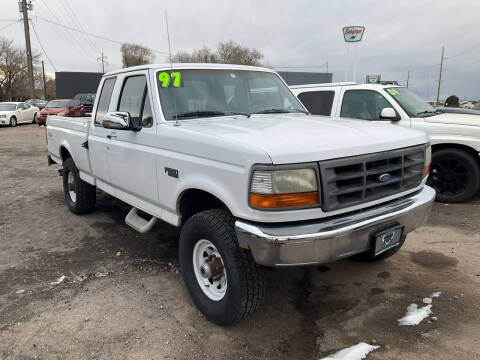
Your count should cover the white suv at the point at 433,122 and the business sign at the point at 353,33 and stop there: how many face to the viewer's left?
0

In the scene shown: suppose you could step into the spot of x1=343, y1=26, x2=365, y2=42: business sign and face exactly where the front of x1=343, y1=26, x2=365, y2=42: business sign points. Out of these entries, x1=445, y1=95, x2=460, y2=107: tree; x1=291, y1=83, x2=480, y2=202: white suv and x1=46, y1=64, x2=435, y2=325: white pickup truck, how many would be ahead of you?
2

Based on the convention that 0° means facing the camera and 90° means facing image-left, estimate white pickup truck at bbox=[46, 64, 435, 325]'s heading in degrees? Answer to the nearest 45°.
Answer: approximately 315°

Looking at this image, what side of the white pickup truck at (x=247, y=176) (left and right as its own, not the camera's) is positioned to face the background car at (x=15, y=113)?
back

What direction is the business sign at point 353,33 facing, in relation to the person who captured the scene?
facing the viewer

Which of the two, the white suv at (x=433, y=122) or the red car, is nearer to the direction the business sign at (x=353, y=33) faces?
the white suv

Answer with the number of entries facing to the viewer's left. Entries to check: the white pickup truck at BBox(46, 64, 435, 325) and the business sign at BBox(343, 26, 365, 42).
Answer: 0

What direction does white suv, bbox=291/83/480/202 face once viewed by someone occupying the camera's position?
facing the viewer and to the right of the viewer

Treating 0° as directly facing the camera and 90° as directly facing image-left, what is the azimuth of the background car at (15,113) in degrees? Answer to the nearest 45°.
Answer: approximately 45°

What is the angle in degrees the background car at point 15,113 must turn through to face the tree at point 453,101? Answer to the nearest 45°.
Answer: approximately 135° to its left

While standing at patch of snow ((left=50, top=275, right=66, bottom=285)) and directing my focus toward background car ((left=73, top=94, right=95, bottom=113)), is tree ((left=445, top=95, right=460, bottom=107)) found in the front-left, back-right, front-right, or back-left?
front-right

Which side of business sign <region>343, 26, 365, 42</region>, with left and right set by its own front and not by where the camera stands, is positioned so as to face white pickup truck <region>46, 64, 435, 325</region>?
front

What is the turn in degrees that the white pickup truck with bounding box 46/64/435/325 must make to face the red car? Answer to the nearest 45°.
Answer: approximately 180°
